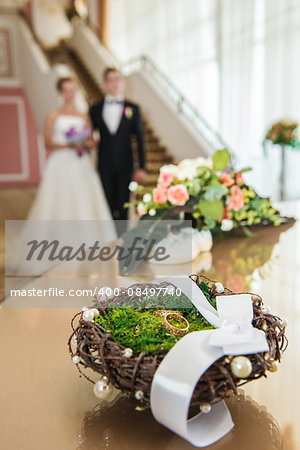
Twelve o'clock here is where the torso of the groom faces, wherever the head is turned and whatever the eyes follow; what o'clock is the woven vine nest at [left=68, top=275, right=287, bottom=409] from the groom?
The woven vine nest is roughly at 12 o'clock from the groom.

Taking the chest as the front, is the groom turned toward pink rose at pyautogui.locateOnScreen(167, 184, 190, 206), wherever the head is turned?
yes

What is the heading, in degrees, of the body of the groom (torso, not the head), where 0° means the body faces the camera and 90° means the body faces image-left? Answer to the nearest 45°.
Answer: approximately 0°

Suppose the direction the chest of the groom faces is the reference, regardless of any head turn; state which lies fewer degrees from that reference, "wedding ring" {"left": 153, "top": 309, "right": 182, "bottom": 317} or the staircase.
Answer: the wedding ring

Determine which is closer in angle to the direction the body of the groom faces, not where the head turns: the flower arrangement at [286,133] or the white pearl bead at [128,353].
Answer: the white pearl bead

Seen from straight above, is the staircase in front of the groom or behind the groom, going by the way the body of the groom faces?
behind

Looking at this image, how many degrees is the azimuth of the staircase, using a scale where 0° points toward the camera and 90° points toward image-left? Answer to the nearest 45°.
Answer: approximately 315°
